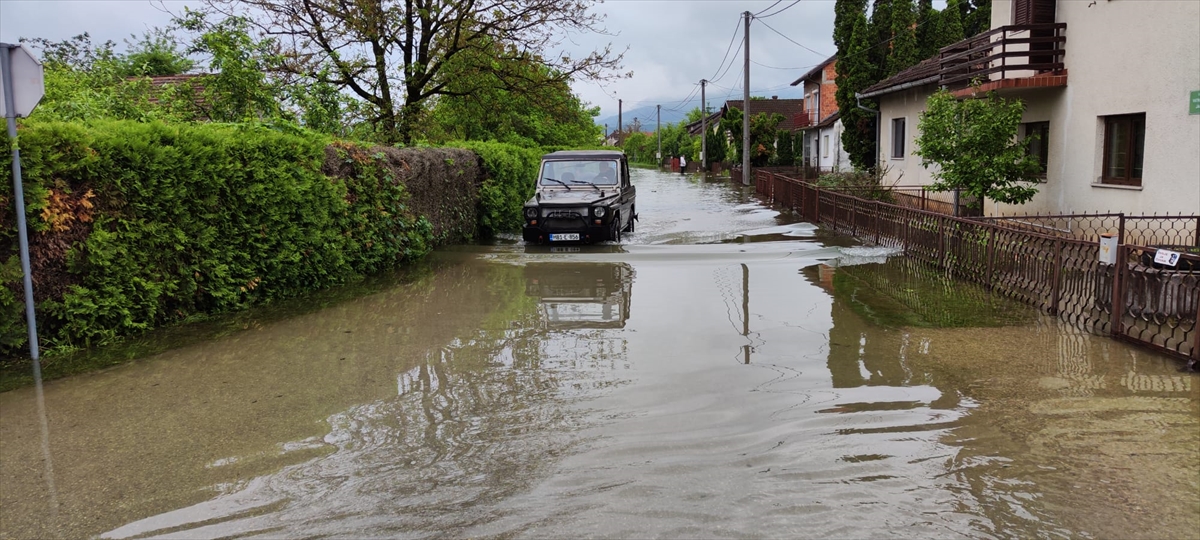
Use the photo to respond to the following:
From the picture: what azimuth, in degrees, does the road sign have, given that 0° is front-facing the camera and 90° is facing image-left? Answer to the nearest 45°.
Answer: approximately 180°

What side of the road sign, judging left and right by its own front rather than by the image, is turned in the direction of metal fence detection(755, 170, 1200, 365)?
right

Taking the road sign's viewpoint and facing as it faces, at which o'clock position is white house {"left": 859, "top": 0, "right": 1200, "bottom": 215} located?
The white house is roughly at 3 o'clock from the road sign.

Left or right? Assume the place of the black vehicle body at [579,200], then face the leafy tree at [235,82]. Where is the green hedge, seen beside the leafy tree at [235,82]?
left

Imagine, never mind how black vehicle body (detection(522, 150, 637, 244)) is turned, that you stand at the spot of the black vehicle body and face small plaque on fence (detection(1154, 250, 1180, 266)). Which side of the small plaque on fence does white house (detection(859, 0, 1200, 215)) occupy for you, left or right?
left

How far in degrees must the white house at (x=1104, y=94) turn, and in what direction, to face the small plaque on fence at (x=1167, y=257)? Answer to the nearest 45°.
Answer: approximately 45° to its left

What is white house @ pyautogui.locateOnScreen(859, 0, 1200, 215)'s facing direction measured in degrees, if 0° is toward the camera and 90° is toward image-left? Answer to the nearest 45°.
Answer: approximately 45°

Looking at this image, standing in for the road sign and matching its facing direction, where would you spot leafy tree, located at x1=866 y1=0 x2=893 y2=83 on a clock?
The leafy tree is roughly at 2 o'clock from the road sign.

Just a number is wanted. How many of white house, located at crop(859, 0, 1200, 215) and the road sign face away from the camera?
1

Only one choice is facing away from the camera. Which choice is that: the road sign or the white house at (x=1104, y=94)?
the road sign

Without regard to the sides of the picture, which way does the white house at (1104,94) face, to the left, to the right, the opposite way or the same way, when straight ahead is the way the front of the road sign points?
to the left
